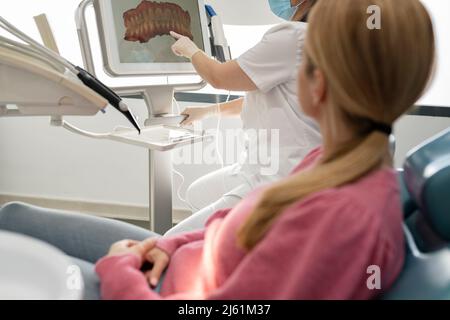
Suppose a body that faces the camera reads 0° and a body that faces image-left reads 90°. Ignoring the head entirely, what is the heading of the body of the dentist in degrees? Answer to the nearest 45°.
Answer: approximately 90°

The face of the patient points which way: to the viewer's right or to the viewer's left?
to the viewer's left

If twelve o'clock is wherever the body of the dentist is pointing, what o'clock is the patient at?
The patient is roughly at 9 o'clock from the dentist.

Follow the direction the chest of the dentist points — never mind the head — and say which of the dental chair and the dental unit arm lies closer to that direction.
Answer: the dental unit arm

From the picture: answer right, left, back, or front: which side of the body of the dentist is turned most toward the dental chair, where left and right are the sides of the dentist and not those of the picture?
left

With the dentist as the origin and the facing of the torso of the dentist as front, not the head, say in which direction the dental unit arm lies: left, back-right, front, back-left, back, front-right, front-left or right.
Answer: front-left
